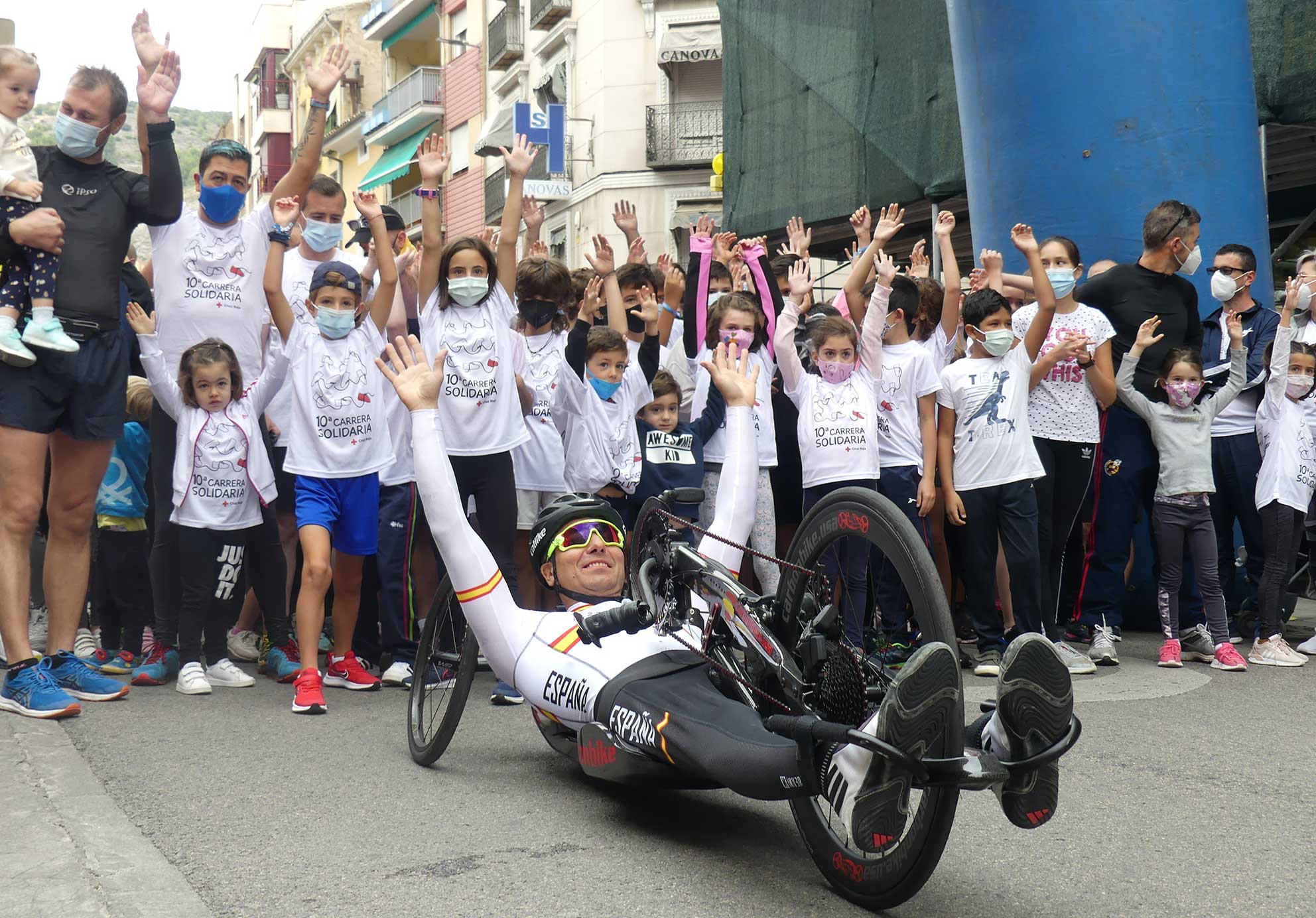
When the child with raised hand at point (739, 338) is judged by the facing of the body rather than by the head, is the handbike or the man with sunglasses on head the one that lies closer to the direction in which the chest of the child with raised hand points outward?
the handbike

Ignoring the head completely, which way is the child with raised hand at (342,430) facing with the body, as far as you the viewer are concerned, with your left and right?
facing the viewer

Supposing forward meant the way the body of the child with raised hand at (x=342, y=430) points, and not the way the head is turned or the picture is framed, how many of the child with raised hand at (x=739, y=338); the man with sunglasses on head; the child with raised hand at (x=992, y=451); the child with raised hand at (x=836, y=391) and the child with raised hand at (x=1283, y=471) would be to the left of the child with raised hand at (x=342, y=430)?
5

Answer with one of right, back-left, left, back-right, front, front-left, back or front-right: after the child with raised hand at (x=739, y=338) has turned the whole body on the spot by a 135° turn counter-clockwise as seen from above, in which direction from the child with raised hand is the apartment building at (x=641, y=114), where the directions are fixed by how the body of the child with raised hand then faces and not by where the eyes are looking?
front-left

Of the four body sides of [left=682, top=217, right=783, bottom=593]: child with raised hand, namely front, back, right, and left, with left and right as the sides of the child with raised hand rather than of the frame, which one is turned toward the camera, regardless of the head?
front

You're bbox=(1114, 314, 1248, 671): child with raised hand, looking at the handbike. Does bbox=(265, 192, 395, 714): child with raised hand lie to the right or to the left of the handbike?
right

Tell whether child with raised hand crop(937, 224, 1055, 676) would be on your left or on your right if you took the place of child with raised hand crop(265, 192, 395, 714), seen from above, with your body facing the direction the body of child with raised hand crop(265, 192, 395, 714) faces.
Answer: on your left

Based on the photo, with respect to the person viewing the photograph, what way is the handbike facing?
facing the viewer and to the right of the viewer

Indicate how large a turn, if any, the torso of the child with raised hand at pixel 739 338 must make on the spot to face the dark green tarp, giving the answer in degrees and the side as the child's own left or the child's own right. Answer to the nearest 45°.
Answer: approximately 180°
